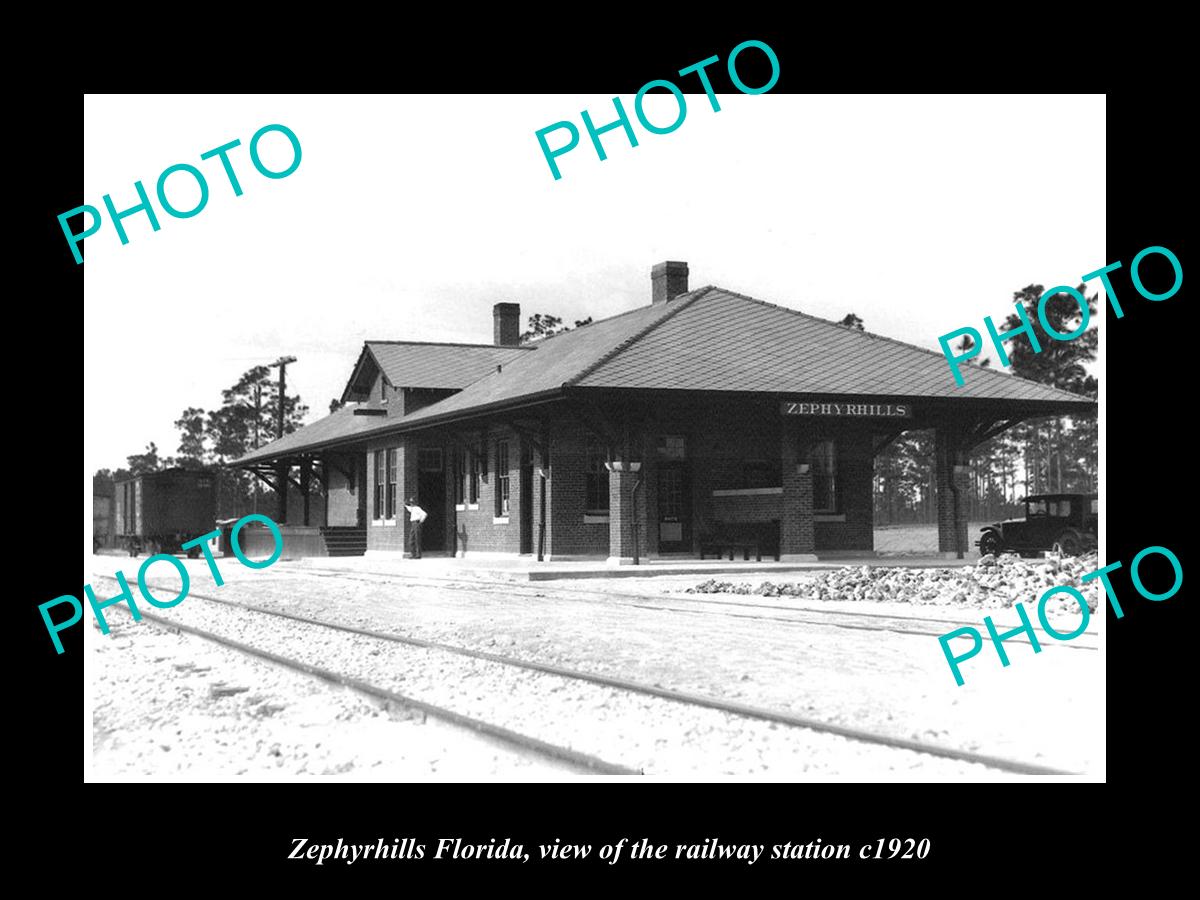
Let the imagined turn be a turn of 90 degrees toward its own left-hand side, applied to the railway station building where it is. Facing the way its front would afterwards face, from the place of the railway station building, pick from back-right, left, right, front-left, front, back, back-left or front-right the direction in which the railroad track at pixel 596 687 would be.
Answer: front-right

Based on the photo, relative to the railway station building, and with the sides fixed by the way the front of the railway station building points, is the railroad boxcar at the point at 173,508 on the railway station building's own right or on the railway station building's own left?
on the railway station building's own right

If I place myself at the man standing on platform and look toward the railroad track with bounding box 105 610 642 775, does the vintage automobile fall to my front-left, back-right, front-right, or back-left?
back-left

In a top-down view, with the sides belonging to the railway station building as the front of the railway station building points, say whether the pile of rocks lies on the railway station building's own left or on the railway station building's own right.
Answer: on the railway station building's own left

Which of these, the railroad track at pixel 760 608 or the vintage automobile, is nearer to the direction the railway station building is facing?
the railroad track

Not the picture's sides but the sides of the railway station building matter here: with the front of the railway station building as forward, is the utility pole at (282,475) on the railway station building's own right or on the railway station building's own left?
on the railway station building's own right

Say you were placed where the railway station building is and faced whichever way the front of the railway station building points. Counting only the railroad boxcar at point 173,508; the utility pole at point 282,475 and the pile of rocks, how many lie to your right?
2

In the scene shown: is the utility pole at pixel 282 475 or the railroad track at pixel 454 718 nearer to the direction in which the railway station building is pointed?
the railroad track

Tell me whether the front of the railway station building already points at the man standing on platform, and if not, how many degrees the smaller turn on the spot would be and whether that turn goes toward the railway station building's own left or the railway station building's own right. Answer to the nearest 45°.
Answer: approximately 90° to the railway station building's own right

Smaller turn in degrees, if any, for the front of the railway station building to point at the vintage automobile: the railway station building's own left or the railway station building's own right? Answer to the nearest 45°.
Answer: approximately 135° to the railway station building's own left

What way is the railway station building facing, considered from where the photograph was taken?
facing the viewer and to the left of the viewer

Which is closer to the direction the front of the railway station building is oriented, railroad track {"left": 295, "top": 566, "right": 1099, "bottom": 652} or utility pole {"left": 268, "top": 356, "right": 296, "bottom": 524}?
the railroad track

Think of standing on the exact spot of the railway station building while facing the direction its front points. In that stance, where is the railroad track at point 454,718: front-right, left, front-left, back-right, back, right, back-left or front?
front-left

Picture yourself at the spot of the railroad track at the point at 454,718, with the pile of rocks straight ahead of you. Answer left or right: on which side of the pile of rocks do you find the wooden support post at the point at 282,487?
left
